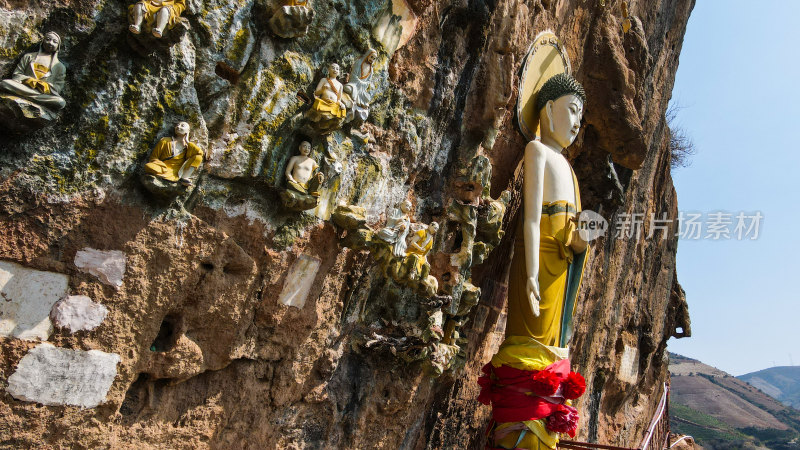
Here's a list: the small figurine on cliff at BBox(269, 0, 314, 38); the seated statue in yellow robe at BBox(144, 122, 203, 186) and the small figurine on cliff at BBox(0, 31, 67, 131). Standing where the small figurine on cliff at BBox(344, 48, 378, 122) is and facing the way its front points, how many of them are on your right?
3

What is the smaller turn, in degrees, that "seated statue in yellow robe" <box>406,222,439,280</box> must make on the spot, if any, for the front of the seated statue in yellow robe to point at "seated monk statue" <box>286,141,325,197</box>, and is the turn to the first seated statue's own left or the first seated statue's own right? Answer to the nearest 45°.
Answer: approximately 90° to the first seated statue's own right

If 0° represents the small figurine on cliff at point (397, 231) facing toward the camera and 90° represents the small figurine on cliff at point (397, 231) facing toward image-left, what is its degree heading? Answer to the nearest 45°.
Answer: approximately 315°

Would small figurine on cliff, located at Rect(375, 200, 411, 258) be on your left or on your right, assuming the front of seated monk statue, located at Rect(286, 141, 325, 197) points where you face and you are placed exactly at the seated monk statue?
on your left

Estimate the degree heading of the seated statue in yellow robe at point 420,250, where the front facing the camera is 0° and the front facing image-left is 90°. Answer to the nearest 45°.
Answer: approximately 315°

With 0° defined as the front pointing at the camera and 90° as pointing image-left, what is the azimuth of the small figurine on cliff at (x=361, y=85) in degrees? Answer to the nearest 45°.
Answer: approximately 315°

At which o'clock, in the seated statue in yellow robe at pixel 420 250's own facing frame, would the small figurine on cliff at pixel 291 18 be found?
The small figurine on cliff is roughly at 3 o'clock from the seated statue in yellow robe.
